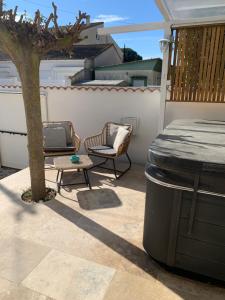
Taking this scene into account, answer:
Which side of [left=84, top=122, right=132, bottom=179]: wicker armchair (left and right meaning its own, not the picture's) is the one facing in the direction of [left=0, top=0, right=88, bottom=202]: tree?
front

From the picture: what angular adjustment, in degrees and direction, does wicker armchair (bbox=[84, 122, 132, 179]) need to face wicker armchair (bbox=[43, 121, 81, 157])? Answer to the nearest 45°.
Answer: approximately 45° to its right

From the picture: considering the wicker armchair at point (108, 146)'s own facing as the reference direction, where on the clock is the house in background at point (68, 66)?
The house in background is roughly at 4 o'clock from the wicker armchair.

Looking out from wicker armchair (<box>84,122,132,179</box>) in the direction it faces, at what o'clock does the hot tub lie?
The hot tub is roughly at 10 o'clock from the wicker armchair.

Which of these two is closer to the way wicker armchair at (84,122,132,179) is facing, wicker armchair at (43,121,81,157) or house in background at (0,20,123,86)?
the wicker armchair

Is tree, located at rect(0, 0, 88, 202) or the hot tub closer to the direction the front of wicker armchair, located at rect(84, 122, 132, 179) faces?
the tree

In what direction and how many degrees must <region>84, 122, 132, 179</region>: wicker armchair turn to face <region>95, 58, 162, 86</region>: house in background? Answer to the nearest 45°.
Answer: approximately 135° to its right

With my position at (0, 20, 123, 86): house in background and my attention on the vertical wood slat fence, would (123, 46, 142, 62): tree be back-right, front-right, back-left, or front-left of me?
back-left

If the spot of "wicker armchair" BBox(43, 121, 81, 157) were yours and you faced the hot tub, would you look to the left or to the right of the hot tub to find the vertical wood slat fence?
left

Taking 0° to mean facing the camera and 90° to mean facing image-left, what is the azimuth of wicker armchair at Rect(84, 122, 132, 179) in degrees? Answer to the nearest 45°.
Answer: approximately 45°

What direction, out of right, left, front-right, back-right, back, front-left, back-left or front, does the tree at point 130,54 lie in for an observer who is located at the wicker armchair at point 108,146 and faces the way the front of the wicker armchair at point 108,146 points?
back-right

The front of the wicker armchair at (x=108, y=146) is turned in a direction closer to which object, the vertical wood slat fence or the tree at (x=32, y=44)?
the tree

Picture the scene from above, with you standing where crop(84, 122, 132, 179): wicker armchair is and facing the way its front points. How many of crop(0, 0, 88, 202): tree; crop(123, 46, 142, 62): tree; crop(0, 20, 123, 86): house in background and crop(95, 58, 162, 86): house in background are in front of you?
1
